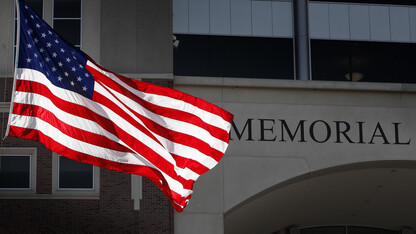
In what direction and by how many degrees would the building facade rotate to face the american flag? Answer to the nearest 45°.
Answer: approximately 45° to its right

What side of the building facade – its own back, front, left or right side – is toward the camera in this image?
front
